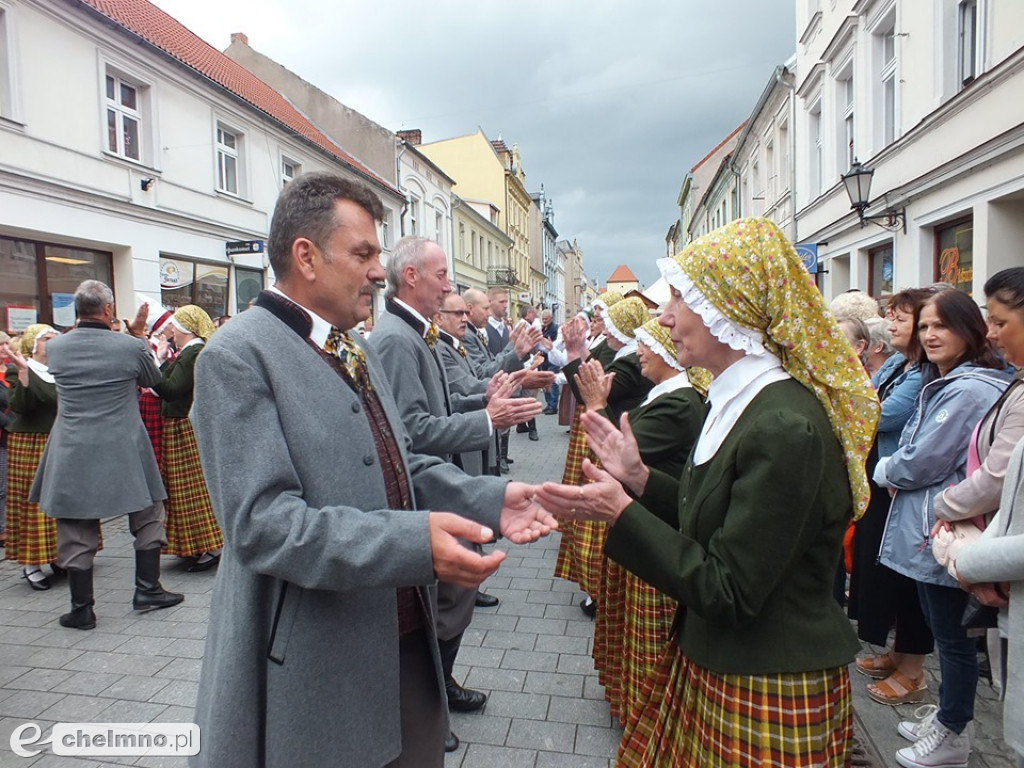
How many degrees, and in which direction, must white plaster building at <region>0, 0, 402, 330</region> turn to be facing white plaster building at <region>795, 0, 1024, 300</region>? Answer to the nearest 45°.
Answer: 0° — it already faces it

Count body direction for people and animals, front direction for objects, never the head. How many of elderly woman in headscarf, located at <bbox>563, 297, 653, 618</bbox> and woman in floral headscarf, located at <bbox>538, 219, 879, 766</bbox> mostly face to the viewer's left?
2

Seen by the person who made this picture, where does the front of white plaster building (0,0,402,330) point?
facing the viewer and to the right of the viewer

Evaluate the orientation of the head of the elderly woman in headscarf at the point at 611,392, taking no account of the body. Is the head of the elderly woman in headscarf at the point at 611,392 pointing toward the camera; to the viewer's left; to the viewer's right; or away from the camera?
to the viewer's left

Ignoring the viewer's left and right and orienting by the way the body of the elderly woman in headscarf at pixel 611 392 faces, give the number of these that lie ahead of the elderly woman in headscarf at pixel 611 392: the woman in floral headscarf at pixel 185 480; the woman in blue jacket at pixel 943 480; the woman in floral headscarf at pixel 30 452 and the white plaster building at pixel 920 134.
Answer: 2

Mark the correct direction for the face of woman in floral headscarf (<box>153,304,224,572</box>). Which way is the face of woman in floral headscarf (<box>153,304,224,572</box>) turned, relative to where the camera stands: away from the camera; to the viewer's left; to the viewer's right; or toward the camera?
to the viewer's left

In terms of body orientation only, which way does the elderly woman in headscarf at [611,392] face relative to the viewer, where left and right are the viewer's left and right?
facing to the left of the viewer

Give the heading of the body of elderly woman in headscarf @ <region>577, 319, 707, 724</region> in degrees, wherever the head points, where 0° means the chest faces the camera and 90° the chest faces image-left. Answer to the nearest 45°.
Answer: approximately 90°

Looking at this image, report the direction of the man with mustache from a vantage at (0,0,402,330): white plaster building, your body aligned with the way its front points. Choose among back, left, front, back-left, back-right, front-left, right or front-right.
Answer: front-right

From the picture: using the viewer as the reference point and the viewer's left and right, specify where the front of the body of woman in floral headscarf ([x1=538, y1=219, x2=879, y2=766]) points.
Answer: facing to the left of the viewer

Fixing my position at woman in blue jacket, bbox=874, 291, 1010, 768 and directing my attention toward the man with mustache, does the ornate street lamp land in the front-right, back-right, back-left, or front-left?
back-right

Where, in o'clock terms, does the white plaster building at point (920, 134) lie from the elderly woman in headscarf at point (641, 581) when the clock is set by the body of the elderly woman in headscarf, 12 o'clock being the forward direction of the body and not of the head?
The white plaster building is roughly at 4 o'clock from the elderly woman in headscarf.

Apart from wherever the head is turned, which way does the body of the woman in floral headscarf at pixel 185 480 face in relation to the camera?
to the viewer's left

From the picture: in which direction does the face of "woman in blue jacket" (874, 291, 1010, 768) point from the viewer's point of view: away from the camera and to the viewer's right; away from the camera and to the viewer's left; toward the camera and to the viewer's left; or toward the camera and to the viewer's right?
toward the camera and to the viewer's left

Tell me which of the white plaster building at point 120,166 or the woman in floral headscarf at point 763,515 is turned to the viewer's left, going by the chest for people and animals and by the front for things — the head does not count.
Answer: the woman in floral headscarf
